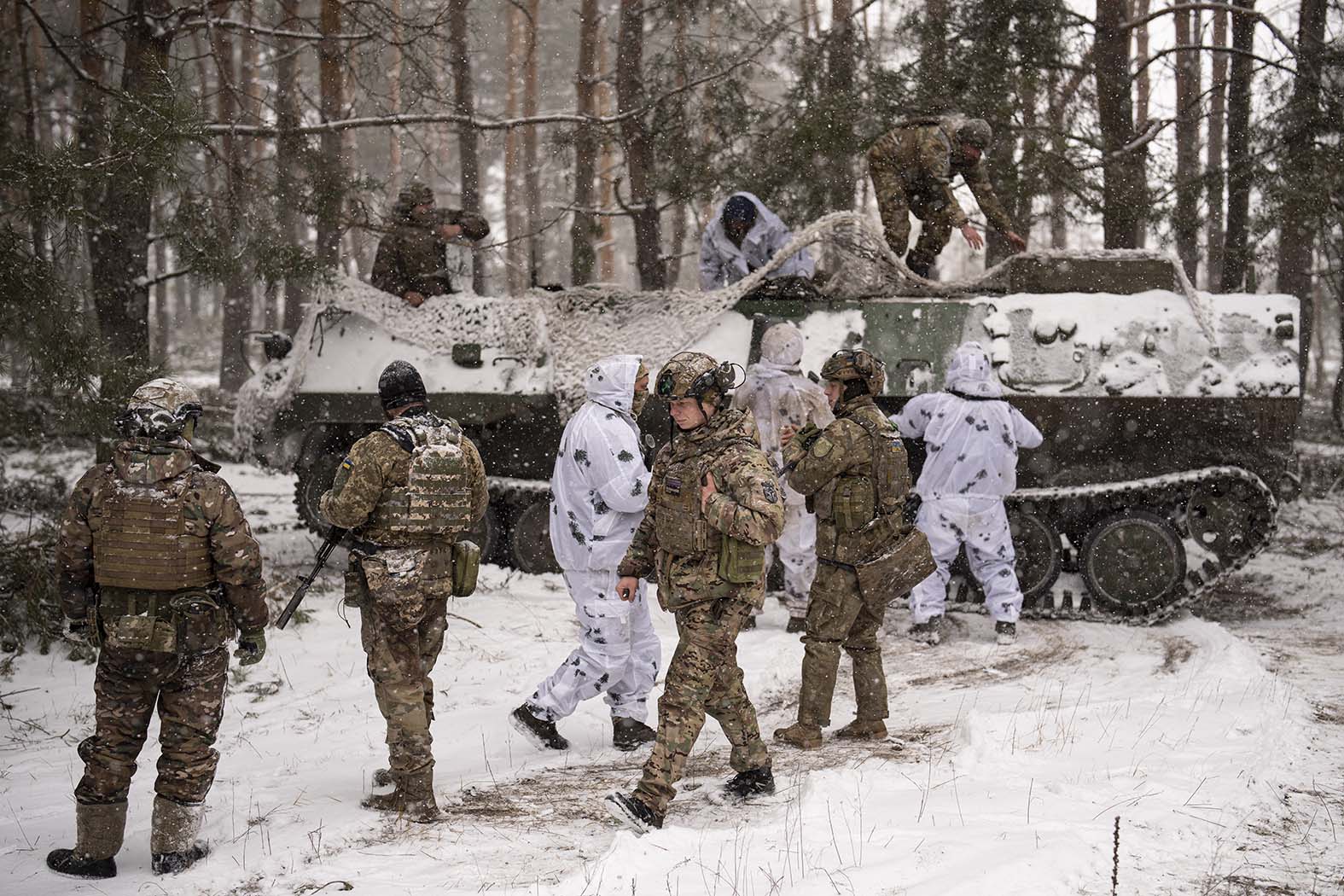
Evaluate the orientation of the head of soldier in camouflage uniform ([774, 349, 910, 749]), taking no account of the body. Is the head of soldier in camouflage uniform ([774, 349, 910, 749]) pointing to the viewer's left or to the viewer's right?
to the viewer's left

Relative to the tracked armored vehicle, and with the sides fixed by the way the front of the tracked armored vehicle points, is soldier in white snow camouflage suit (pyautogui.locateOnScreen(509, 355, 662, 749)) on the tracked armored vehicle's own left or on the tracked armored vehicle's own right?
on the tracked armored vehicle's own left

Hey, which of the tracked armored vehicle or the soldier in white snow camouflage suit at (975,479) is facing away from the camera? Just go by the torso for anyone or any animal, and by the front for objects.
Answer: the soldier in white snow camouflage suit

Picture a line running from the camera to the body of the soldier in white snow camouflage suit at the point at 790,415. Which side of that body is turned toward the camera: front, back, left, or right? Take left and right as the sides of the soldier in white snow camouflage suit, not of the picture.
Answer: back

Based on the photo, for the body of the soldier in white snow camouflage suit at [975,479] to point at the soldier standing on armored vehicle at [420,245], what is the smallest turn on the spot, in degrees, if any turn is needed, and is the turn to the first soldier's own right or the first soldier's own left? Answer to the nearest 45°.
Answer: approximately 90° to the first soldier's own left

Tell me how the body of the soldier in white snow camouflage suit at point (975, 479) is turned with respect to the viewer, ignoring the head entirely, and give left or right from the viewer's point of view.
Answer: facing away from the viewer

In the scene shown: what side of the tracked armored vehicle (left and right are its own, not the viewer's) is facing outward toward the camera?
left

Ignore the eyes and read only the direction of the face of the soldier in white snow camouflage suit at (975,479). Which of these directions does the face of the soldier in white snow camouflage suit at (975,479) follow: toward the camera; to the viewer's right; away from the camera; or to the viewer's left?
away from the camera

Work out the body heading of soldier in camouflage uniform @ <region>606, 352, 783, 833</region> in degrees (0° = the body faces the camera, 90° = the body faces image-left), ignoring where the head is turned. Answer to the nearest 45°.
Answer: approximately 45°
